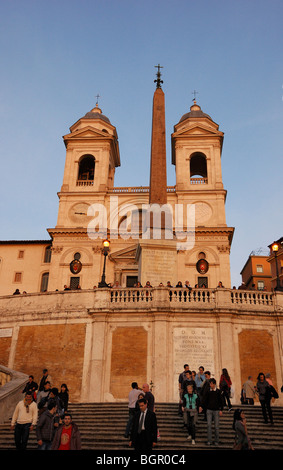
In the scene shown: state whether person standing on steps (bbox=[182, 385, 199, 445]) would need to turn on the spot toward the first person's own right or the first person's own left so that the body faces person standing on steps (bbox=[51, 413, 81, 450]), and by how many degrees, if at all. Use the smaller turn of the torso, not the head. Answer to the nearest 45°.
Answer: approximately 45° to the first person's own right

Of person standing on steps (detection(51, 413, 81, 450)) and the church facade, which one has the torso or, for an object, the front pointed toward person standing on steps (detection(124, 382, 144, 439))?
the church facade

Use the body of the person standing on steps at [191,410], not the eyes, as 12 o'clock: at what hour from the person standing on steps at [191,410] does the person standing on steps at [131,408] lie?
the person standing on steps at [131,408] is roughly at 3 o'clock from the person standing on steps at [191,410].

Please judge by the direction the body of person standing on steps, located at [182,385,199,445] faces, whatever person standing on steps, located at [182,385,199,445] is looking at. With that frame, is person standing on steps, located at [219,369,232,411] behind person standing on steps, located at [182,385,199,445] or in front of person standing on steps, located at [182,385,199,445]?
behind

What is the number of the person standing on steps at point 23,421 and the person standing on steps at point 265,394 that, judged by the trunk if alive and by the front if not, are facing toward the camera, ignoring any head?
2

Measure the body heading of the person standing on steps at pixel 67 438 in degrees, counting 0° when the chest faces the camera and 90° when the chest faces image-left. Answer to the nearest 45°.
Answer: approximately 0°

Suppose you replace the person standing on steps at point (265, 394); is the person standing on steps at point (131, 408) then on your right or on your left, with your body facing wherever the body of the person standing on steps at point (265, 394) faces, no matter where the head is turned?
on your right
